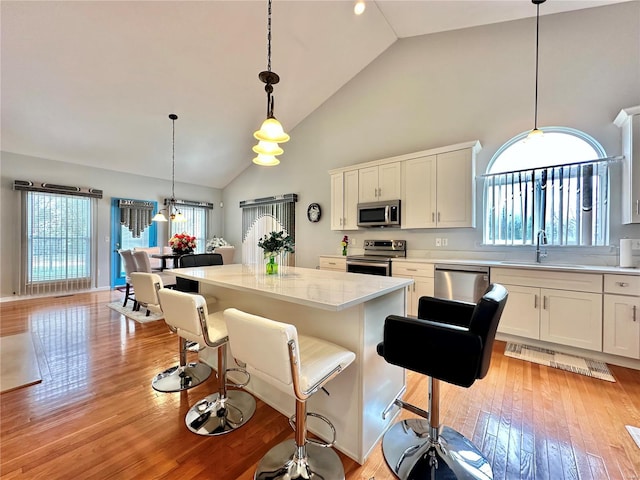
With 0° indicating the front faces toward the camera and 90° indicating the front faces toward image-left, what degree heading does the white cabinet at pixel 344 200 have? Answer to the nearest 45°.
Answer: approximately 45°

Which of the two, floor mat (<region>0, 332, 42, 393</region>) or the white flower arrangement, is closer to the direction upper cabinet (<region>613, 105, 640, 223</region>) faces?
the floor mat

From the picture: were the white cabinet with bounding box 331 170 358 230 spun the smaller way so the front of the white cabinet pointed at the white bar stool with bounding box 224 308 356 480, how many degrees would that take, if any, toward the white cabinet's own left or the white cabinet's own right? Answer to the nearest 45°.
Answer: approximately 45° to the white cabinet's own left

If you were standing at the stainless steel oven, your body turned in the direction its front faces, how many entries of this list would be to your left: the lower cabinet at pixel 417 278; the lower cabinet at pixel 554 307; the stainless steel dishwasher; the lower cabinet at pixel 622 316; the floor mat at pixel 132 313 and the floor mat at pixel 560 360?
5

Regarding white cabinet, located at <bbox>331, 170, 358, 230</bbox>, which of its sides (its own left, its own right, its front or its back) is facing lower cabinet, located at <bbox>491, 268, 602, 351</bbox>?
left

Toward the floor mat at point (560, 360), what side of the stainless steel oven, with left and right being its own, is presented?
left

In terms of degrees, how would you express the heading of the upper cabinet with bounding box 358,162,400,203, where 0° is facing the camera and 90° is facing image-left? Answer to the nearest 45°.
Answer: approximately 45°
